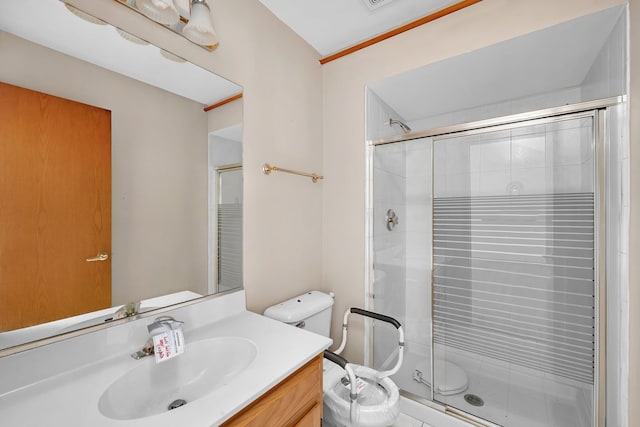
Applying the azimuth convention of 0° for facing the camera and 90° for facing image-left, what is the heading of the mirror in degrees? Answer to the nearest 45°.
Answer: approximately 315°

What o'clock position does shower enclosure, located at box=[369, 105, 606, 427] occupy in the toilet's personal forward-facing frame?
The shower enclosure is roughly at 10 o'clock from the toilet.

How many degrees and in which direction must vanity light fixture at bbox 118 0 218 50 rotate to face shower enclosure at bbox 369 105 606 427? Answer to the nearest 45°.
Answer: approximately 45° to its left

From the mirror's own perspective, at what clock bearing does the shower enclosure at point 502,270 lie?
The shower enclosure is roughly at 11 o'clock from the mirror.

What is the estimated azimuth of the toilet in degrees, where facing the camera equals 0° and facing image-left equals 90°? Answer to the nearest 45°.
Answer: approximately 315°
